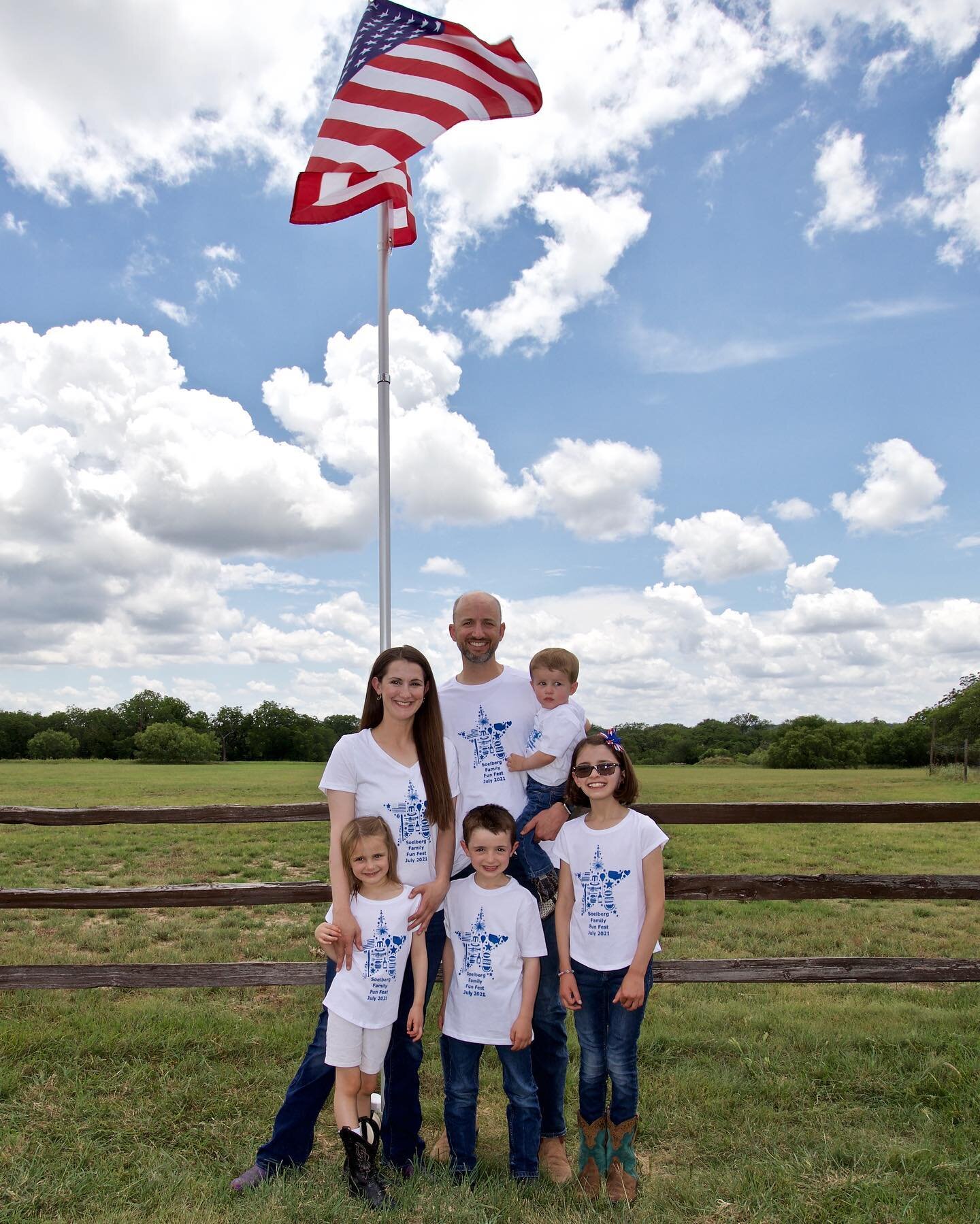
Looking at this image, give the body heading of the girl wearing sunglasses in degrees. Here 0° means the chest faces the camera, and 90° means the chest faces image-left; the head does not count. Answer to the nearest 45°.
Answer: approximately 0°

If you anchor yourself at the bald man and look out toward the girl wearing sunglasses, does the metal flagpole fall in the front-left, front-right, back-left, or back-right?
back-left
